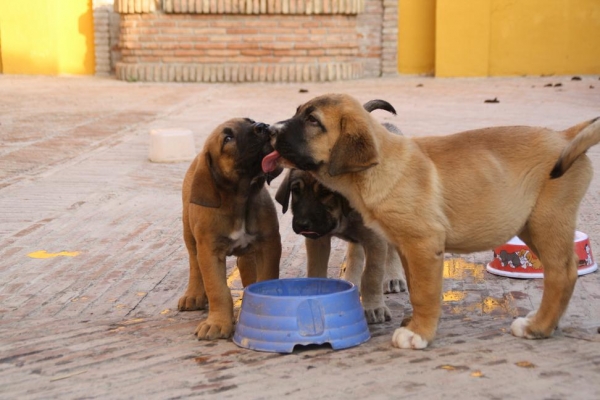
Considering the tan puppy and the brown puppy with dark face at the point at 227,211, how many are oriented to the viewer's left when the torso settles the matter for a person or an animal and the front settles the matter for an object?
1

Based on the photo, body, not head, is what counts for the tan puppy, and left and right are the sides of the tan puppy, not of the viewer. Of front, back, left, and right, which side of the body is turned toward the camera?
left

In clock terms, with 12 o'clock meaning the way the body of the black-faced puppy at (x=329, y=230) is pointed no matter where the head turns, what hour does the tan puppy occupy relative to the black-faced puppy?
The tan puppy is roughly at 9 o'clock from the black-faced puppy.

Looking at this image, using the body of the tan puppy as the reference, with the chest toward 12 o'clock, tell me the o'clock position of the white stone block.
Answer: The white stone block is roughly at 2 o'clock from the tan puppy.

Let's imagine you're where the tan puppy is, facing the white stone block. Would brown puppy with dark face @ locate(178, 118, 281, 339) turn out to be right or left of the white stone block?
left

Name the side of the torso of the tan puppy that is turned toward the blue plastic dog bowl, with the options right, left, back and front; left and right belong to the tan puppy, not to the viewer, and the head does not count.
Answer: front

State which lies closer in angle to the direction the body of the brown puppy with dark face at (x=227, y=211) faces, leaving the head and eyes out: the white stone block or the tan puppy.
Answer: the tan puppy

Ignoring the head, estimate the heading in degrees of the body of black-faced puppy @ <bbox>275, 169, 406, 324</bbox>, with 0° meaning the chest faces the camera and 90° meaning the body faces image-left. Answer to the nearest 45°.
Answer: approximately 45°

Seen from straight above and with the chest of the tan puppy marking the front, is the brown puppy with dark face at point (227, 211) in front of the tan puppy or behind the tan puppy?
in front

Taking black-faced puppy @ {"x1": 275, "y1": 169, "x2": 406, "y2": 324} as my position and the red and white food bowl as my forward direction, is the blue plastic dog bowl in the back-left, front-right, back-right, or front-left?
back-right

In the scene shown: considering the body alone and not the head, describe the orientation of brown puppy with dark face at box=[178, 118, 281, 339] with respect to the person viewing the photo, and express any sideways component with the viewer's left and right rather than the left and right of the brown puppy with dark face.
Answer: facing the viewer and to the right of the viewer
